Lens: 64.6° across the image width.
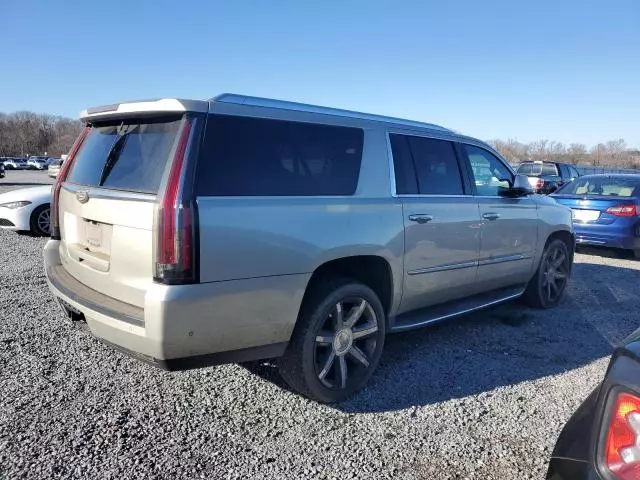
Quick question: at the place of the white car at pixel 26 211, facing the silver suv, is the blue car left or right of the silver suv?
left

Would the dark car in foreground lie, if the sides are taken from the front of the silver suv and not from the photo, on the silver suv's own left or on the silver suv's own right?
on the silver suv's own right

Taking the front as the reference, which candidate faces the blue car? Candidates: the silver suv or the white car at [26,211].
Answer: the silver suv

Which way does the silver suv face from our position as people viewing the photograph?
facing away from the viewer and to the right of the viewer

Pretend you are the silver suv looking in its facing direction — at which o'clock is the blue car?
The blue car is roughly at 12 o'clock from the silver suv.

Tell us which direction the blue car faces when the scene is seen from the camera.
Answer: facing away from the viewer and to the right of the viewer

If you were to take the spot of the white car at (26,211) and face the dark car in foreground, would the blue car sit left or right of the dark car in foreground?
left

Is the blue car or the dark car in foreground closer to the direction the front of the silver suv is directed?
the blue car
